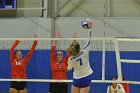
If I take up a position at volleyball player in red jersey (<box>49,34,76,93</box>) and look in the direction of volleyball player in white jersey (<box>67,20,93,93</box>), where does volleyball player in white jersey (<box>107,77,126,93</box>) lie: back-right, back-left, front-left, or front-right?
front-left

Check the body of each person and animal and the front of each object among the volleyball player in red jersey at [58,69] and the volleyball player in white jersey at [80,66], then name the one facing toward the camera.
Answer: the volleyball player in red jersey

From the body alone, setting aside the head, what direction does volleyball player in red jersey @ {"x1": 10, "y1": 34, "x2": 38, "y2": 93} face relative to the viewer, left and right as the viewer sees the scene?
facing the viewer

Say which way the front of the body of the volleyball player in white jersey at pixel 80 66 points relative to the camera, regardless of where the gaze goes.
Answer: away from the camera

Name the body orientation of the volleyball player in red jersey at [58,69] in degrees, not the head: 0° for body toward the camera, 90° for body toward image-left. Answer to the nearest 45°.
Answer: approximately 0°

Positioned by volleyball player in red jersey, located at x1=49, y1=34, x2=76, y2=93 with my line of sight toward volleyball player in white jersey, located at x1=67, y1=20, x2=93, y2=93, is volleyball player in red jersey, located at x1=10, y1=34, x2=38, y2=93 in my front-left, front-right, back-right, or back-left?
back-right
